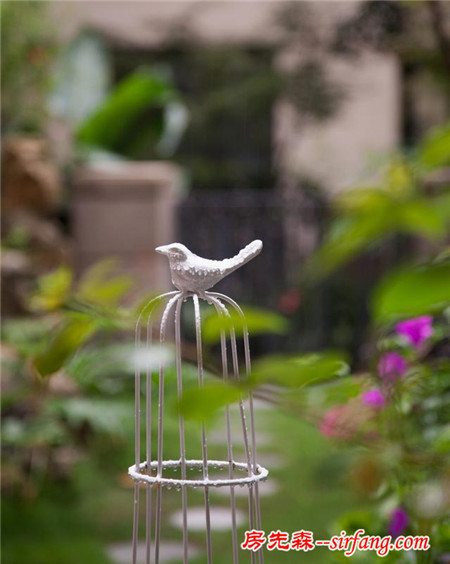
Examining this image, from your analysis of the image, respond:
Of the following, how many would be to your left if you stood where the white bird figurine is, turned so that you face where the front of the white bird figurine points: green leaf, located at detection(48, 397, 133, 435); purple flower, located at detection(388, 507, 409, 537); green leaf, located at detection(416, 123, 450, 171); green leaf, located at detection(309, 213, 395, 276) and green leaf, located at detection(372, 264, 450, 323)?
3

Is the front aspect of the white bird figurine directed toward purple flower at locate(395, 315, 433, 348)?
no

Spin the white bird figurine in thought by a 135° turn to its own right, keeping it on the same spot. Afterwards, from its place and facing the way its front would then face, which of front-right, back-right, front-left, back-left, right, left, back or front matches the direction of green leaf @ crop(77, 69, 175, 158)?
front-left

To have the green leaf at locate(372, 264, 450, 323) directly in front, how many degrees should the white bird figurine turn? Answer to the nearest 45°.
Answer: approximately 90° to its left

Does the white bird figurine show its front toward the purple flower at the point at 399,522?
no

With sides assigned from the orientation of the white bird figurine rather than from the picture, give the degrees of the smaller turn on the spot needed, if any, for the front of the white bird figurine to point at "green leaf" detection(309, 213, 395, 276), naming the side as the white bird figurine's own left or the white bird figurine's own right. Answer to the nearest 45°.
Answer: approximately 90° to the white bird figurine's own left

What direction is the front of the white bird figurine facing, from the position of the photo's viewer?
facing to the left of the viewer

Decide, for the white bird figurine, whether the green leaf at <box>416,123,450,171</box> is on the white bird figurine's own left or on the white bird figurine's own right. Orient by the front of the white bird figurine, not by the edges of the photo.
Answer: on the white bird figurine's own left

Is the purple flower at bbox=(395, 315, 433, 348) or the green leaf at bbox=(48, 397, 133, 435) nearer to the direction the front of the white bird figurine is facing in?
the green leaf
